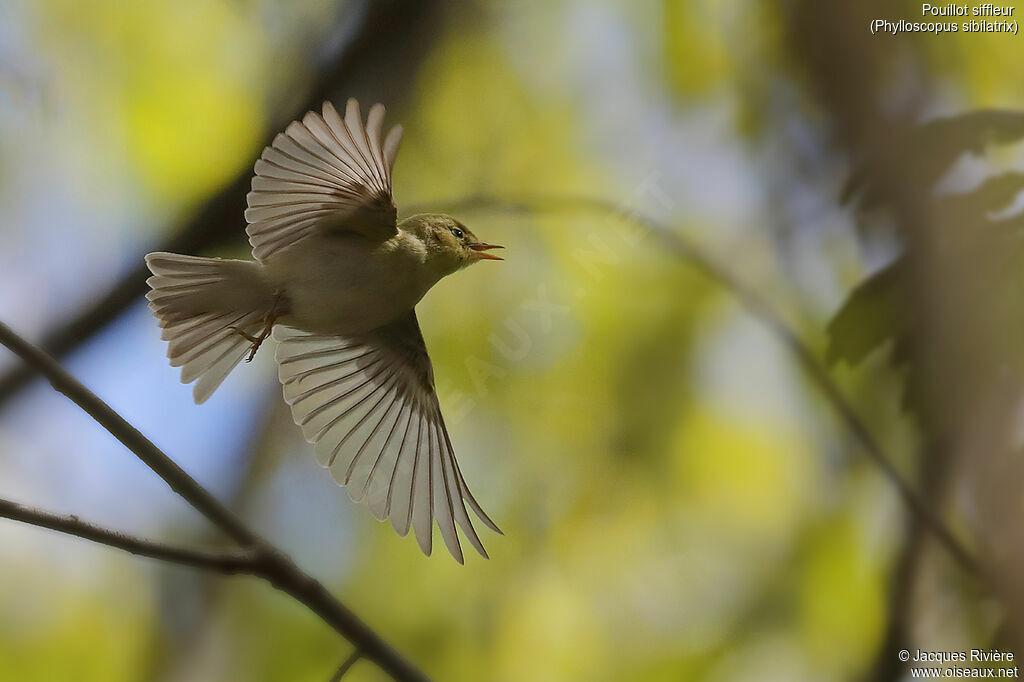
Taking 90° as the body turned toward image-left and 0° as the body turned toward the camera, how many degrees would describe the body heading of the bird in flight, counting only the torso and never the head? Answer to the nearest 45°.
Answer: approximately 270°

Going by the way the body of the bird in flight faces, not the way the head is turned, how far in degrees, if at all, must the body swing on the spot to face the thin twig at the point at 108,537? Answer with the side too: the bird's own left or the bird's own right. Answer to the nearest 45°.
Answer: approximately 135° to the bird's own right

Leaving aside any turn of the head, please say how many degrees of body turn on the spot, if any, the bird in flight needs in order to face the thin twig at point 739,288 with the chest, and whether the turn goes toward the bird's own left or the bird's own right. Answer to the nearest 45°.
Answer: approximately 45° to the bird's own left
